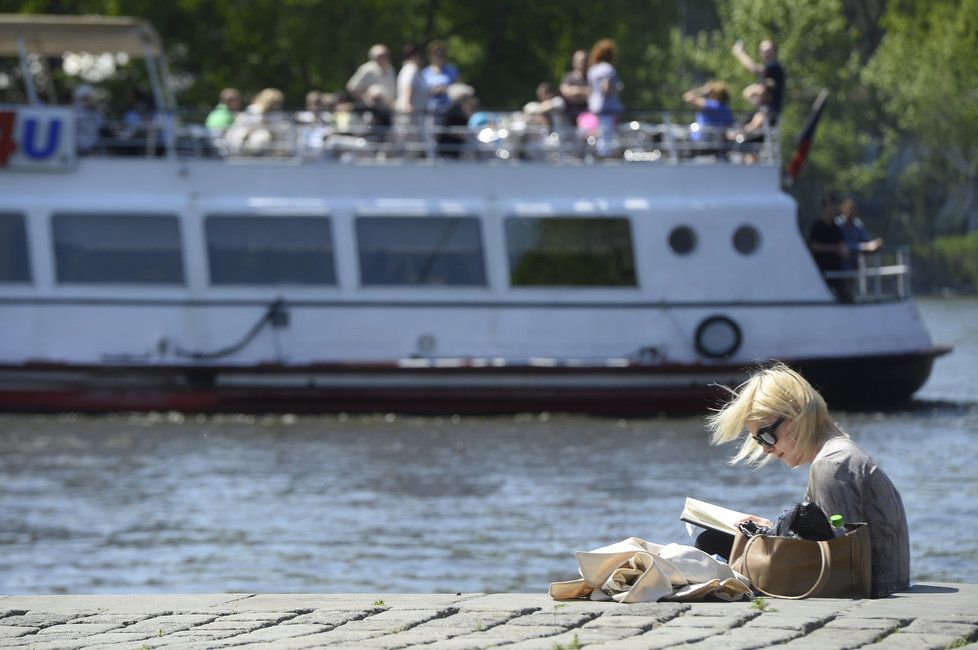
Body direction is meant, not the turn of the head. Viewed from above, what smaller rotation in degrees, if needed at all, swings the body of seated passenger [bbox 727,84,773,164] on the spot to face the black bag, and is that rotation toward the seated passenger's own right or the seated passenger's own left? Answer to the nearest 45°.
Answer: approximately 90° to the seated passenger's own left

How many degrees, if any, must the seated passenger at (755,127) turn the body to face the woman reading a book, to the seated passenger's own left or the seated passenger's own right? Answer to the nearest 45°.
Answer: approximately 90° to the seated passenger's own left

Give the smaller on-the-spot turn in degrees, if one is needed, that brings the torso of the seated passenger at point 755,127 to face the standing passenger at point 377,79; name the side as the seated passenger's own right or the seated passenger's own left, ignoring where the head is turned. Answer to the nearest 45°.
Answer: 0° — they already face them
